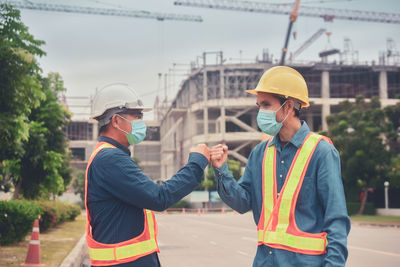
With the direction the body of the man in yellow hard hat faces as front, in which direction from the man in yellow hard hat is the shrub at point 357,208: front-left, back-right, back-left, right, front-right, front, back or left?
back-right

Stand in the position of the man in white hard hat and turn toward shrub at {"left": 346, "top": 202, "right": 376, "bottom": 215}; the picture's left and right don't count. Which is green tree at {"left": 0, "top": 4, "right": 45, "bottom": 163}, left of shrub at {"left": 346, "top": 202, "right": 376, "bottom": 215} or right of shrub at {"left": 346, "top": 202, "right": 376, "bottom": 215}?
left

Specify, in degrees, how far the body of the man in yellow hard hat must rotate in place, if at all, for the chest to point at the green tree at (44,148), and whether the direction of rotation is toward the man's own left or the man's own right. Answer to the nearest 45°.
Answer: approximately 90° to the man's own right

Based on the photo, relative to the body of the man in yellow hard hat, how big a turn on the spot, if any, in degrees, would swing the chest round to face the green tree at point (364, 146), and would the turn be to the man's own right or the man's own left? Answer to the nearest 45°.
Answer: approximately 135° to the man's own right

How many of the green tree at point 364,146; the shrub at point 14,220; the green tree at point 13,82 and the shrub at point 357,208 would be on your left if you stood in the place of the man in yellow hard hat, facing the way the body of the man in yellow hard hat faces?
0

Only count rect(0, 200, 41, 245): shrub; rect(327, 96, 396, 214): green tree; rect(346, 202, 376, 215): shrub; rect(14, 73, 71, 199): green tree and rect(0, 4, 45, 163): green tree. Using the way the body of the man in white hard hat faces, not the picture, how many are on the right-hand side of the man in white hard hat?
0

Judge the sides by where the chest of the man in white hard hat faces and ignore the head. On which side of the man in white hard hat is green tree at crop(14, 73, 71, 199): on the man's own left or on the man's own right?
on the man's own left

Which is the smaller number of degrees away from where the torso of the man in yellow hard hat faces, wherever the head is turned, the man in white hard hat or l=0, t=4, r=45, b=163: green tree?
the man in white hard hat

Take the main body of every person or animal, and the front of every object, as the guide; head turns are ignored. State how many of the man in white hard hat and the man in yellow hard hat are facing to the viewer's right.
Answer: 1

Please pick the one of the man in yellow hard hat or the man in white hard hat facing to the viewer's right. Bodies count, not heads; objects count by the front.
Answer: the man in white hard hat

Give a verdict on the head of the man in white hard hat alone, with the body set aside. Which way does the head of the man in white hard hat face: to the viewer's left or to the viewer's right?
to the viewer's right

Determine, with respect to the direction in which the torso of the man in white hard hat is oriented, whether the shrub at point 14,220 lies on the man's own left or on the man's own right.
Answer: on the man's own left

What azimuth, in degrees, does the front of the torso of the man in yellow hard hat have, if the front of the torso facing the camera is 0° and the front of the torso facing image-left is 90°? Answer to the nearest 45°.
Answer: approximately 45°

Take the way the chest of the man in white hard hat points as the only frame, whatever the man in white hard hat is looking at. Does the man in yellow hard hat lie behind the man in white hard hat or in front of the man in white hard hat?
in front

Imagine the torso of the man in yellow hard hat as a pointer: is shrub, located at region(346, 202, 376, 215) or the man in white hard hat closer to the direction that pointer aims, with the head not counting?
the man in white hard hat

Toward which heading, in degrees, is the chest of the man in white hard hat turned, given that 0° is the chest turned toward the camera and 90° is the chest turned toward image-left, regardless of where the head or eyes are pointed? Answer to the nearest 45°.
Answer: approximately 270°
